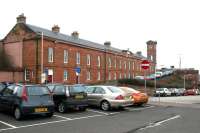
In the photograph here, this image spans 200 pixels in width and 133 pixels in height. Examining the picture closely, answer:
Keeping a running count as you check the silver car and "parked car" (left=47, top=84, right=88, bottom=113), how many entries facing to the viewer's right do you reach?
0

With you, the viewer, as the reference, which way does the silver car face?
facing away from the viewer and to the left of the viewer

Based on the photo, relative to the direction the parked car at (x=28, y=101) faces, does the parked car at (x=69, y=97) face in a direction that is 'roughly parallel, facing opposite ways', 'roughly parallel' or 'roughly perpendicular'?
roughly parallel

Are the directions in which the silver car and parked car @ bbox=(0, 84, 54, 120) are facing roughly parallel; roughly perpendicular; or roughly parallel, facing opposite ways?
roughly parallel

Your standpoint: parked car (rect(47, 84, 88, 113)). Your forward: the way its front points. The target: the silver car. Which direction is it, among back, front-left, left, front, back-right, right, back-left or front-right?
right

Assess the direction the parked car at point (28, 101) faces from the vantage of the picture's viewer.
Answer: facing away from the viewer and to the left of the viewer

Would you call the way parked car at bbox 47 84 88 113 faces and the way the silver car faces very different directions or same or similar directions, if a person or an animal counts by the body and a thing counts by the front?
same or similar directions

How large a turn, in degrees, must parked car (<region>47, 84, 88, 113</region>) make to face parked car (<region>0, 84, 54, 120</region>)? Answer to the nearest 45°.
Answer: approximately 90° to its left

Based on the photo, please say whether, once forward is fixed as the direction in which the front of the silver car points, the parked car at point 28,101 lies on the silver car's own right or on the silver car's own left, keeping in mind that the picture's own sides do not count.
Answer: on the silver car's own left

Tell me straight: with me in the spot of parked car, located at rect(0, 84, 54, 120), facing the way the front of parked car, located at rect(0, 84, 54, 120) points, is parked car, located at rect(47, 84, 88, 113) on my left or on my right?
on my right
